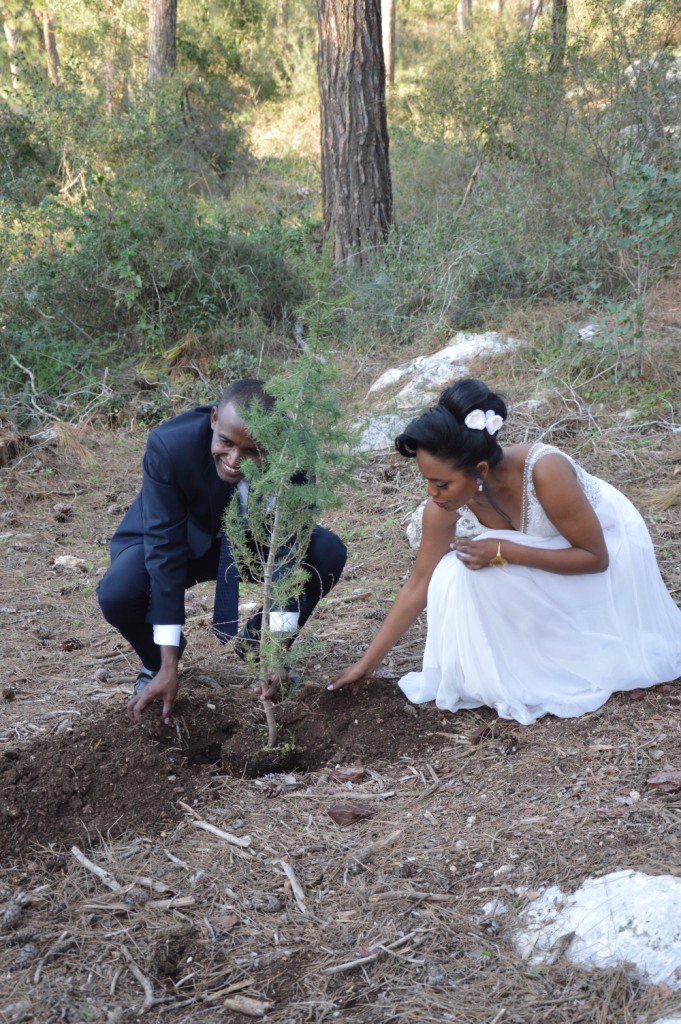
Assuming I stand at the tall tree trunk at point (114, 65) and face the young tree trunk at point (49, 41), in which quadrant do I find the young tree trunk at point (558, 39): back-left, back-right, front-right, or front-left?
back-right

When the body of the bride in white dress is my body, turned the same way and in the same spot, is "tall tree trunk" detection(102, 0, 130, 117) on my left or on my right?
on my right

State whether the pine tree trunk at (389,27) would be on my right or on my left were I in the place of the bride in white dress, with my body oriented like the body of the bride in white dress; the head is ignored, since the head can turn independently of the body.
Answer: on my right

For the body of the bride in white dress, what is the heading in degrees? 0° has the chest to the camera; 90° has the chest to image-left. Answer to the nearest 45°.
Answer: approximately 45°

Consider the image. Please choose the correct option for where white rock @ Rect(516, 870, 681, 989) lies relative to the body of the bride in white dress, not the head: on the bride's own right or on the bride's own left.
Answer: on the bride's own left

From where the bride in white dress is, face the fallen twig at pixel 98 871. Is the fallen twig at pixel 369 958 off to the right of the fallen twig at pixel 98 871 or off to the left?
left

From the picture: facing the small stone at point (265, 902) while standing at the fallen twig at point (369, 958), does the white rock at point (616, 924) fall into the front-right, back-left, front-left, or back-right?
back-right

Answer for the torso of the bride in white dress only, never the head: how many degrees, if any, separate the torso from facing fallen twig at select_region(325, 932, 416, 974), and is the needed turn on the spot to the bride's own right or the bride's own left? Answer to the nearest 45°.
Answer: approximately 45° to the bride's own left

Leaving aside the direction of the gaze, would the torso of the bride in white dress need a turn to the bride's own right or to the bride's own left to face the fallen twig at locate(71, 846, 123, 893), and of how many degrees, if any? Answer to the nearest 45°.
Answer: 0° — they already face it

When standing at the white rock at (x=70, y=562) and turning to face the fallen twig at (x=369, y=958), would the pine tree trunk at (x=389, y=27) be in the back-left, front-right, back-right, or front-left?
back-left
